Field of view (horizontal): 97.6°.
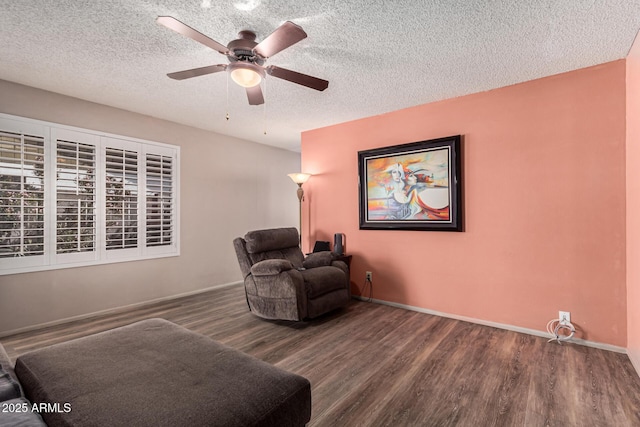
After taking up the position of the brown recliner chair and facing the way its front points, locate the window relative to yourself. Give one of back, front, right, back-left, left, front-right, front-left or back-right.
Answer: back-right

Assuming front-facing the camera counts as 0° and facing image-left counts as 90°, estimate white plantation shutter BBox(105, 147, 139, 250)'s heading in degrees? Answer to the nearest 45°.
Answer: approximately 315°

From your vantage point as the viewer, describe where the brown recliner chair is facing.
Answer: facing the viewer and to the right of the viewer

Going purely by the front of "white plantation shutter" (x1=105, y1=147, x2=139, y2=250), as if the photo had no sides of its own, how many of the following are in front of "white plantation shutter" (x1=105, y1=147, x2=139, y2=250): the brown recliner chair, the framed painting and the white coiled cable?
3

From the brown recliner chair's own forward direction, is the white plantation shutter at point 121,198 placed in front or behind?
behind

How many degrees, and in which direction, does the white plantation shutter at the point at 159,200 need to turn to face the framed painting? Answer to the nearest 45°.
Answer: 0° — it already faces it

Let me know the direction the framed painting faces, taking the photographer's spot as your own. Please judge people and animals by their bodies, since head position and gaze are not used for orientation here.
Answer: facing the viewer and to the left of the viewer

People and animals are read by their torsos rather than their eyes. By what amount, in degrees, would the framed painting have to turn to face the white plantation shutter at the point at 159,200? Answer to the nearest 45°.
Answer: approximately 45° to its right
